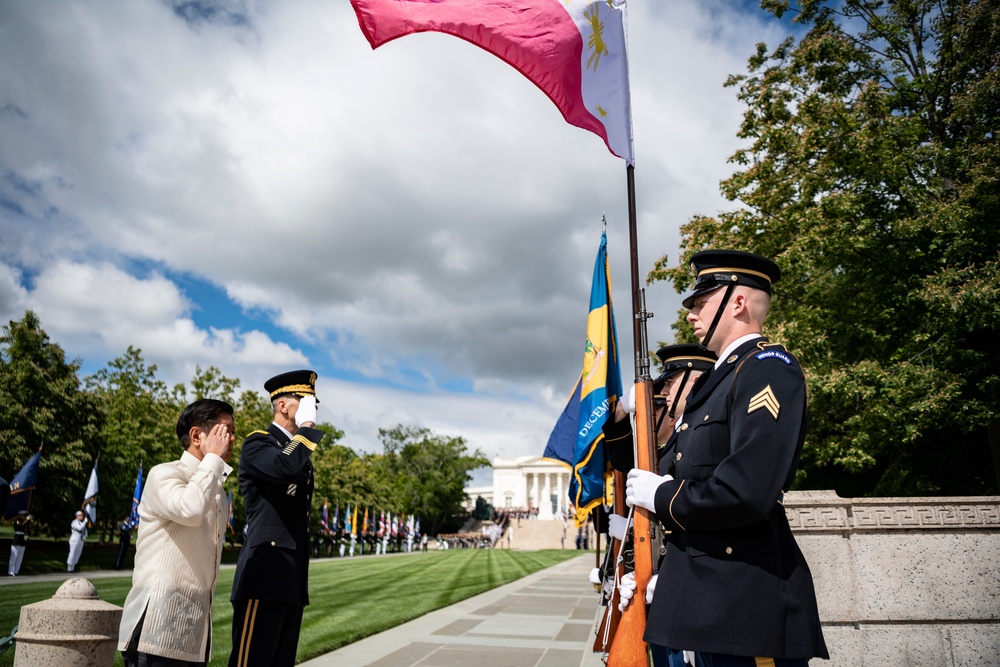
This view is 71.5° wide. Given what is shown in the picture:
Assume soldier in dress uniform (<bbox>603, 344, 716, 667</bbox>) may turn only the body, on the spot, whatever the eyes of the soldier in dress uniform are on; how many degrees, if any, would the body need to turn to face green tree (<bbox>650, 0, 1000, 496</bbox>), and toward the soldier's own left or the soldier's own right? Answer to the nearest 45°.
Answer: approximately 135° to the soldier's own right

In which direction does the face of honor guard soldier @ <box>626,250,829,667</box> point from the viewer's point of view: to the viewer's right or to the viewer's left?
to the viewer's left

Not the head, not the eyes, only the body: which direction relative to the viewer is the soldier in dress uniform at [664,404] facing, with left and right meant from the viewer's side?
facing to the left of the viewer

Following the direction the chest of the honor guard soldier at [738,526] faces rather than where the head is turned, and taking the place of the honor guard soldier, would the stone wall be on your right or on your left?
on your right

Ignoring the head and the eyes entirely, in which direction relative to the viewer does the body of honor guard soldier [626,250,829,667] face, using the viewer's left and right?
facing to the left of the viewer

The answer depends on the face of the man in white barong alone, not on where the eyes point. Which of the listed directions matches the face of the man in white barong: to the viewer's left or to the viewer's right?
to the viewer's right

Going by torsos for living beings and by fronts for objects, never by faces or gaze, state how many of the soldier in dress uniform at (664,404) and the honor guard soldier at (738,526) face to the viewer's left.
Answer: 2

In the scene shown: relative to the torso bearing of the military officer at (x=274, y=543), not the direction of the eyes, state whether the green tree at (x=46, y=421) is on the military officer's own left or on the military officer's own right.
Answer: on the military officer's own left
